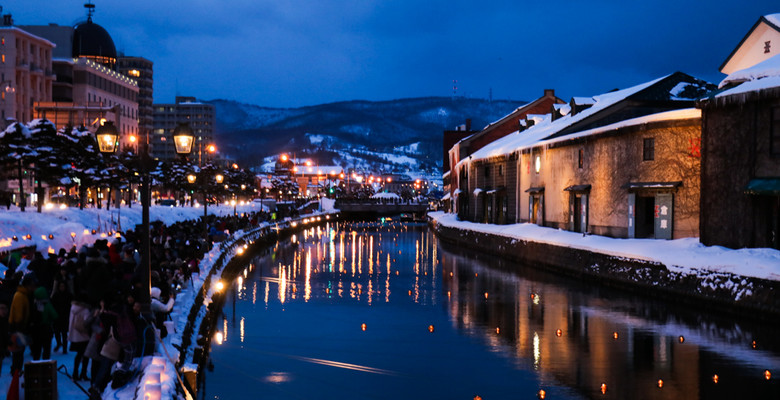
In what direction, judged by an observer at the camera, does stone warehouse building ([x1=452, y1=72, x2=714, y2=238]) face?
facing the viewer and to the left of the viewer

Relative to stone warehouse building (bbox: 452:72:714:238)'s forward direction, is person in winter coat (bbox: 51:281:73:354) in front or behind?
in front

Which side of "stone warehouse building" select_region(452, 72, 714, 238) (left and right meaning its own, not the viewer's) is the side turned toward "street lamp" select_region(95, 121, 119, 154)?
front

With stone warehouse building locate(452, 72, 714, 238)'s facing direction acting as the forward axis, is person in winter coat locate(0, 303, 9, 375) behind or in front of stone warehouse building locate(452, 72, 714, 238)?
in front
